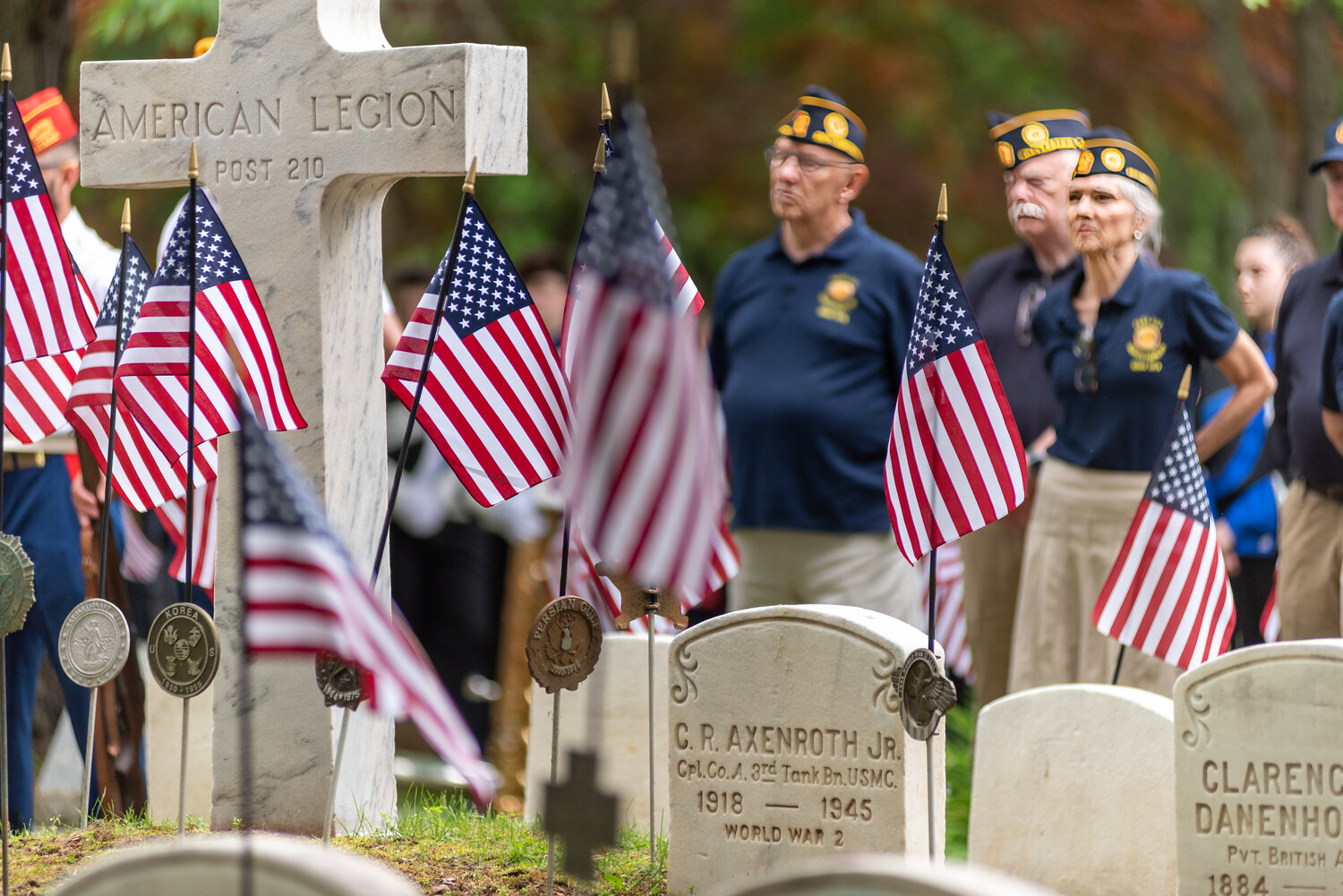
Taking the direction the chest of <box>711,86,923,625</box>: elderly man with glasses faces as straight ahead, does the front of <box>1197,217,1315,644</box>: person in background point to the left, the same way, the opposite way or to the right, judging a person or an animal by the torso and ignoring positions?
the same way

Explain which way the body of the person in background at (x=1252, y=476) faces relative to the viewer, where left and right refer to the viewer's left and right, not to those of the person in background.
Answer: facing the viewer and to the left of the viewer

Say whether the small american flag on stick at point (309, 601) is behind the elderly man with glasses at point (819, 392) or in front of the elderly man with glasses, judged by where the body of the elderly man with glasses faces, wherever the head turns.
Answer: in front

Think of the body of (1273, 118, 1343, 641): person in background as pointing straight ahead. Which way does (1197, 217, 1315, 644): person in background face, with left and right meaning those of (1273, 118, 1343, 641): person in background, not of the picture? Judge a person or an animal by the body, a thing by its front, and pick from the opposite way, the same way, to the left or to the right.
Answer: the same way

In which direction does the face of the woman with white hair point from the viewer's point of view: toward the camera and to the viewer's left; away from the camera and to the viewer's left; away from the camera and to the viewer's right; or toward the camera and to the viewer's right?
toward the camera and to the viewer's left

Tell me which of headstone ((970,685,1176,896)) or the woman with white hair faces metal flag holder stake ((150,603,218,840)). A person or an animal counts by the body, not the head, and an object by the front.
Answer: the woman with white hair

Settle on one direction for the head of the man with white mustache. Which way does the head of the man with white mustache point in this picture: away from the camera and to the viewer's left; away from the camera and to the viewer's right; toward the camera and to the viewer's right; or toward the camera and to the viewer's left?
toward the camera and to the viewer's left

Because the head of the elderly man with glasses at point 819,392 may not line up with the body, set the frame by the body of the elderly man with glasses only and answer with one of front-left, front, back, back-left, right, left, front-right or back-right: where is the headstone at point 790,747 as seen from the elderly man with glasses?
front-left

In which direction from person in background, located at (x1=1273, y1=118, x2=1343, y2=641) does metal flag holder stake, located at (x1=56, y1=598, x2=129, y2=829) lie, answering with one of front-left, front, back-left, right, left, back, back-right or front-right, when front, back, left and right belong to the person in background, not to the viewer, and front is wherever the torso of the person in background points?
front

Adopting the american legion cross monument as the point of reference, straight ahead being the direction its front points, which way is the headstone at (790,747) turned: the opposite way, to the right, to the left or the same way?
the same way

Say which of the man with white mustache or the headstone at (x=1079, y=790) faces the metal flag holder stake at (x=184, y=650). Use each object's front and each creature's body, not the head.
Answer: the man with white mustache

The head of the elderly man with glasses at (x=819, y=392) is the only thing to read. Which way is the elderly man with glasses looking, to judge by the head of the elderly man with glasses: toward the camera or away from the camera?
toward the camera

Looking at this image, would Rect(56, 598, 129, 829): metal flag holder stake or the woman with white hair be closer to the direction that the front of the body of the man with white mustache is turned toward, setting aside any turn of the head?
the metal flag holder stake

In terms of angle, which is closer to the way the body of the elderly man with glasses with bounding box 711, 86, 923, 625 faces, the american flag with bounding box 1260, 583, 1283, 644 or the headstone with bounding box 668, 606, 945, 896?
the headstone

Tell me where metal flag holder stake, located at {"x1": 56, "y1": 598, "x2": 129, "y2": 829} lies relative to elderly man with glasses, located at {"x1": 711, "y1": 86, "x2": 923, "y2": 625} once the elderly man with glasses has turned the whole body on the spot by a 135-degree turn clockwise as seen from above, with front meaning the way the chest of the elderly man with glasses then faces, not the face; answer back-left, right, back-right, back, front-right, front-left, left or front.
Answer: back-left

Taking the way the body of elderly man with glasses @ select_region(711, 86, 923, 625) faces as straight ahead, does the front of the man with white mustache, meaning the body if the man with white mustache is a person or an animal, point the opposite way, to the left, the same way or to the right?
the same way

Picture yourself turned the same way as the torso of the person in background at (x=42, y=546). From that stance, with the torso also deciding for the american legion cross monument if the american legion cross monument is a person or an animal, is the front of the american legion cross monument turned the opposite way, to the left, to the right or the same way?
the same way
